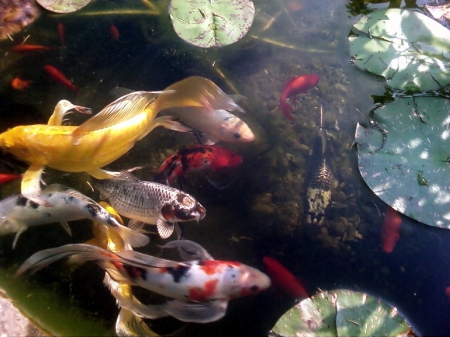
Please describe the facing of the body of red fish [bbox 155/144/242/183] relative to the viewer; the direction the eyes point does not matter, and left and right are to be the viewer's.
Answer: facing to the right of the viewer

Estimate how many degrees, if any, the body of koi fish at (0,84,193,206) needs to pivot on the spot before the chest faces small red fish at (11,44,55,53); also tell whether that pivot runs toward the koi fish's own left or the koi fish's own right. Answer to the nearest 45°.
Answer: approximately 90° to the koi fish's own right

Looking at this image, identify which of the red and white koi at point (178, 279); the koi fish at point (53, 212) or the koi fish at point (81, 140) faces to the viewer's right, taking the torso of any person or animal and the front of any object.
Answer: the red and white koi

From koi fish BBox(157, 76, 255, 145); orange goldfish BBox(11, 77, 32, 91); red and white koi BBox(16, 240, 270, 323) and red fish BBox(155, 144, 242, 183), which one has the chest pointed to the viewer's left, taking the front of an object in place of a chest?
the orange goldfish

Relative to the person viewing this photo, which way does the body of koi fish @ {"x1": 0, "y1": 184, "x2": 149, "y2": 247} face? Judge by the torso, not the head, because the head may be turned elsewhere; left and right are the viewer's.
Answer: facing to the left of the viewer

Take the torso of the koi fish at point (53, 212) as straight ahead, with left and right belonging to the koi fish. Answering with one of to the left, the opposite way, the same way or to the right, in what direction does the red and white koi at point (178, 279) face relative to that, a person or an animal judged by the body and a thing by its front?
the opposite way

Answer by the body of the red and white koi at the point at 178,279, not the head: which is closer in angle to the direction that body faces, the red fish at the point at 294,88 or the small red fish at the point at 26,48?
the red fish

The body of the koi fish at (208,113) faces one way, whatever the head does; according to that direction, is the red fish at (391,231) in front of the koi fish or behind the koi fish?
in front
